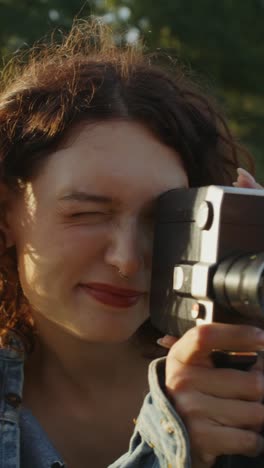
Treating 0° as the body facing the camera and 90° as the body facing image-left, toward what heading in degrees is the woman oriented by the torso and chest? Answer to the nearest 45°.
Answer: approximately 315°
